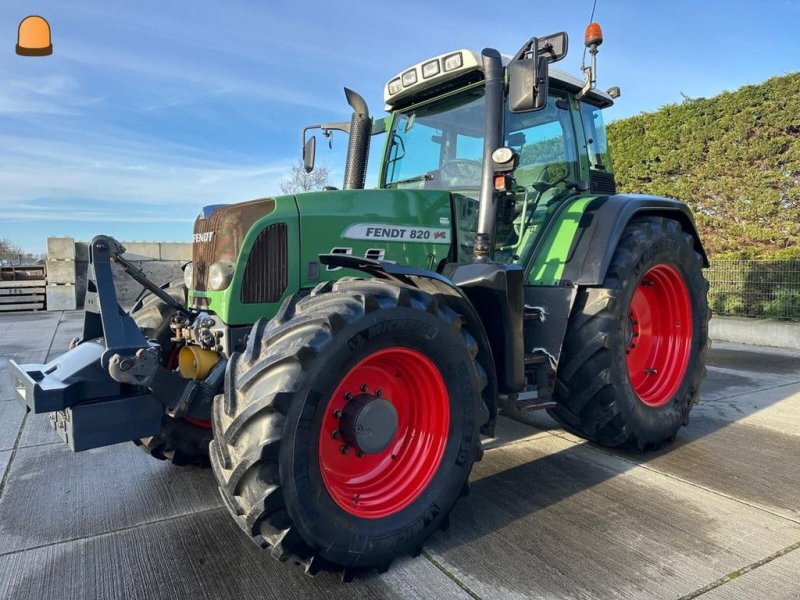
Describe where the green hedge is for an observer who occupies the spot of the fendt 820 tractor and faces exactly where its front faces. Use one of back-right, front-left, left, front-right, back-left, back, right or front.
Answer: back

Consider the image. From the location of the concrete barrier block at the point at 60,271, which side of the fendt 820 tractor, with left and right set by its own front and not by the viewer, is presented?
right

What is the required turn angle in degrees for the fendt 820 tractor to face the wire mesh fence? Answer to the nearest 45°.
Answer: approximately 180°

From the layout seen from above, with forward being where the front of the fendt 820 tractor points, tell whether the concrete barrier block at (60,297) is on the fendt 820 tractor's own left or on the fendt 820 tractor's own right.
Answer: on the fendt 820 tractor's own right

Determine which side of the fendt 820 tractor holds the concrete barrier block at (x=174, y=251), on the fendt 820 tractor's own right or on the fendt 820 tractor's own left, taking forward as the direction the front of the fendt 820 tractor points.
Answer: on the fendt 820 tractor's own right

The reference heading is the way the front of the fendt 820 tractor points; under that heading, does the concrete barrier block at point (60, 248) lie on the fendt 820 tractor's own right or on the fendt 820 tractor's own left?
on the fendt 820 tractor's own right

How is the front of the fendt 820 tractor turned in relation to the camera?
facing the viewer and to the left of the viewer

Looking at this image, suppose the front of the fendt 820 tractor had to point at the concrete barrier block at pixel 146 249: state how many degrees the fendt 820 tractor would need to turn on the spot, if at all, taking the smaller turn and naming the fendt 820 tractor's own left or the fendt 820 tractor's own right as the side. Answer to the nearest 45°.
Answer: approximately 90° to the fendt 820 tractor's own right

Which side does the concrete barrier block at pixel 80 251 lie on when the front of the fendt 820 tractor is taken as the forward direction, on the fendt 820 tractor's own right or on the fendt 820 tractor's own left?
on the fendt 820 tractor's own right
